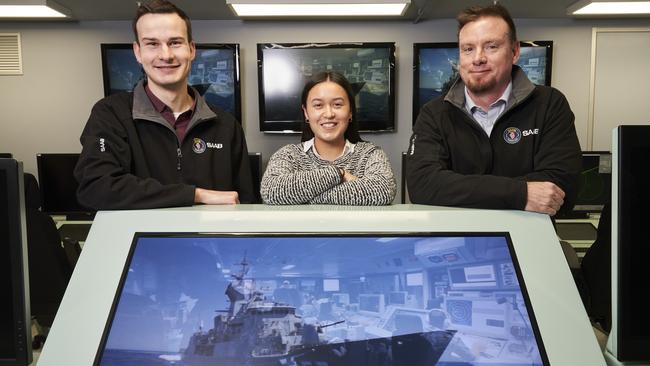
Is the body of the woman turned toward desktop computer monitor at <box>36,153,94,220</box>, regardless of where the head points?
no

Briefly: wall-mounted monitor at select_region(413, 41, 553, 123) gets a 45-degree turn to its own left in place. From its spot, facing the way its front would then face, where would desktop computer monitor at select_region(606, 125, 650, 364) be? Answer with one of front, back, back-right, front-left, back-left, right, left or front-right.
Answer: front-right

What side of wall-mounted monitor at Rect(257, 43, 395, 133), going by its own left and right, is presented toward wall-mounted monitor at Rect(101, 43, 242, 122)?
right

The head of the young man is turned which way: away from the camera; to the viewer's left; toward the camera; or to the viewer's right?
toward the camera

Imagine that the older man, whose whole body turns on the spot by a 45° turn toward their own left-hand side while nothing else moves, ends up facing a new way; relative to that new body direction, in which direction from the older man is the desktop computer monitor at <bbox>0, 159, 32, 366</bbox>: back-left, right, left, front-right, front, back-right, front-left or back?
right

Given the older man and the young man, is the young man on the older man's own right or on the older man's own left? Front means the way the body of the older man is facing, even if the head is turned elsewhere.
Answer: on the older man's own right

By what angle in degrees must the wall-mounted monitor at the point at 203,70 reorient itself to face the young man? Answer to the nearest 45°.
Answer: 0° — it already faces them

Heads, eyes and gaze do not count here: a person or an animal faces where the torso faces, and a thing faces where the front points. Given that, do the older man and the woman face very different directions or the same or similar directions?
same or similar directions

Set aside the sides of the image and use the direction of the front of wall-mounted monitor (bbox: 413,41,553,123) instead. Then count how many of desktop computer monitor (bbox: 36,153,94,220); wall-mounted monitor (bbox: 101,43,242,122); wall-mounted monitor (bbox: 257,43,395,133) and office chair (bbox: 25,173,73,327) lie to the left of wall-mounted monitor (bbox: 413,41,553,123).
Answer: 0

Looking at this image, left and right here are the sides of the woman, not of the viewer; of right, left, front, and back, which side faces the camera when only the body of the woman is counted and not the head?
front

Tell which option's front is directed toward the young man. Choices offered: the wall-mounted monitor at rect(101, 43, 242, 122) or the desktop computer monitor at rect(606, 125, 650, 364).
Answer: the wall-mounted monitor

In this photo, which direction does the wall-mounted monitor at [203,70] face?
toward the camera

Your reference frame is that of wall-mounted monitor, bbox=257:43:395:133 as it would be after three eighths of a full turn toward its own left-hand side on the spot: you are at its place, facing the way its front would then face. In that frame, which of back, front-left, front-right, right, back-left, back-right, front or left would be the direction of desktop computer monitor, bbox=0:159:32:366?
back-right

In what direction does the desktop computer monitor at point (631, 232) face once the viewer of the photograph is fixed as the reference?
facing the viewer

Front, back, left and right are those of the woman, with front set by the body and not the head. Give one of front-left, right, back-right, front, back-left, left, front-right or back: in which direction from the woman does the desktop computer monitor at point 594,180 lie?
back-left

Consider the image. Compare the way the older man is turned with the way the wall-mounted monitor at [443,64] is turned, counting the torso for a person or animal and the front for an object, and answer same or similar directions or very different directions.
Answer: same or similar directions

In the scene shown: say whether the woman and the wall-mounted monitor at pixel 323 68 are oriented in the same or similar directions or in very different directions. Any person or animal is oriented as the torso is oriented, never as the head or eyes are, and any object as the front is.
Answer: same or similar directions
